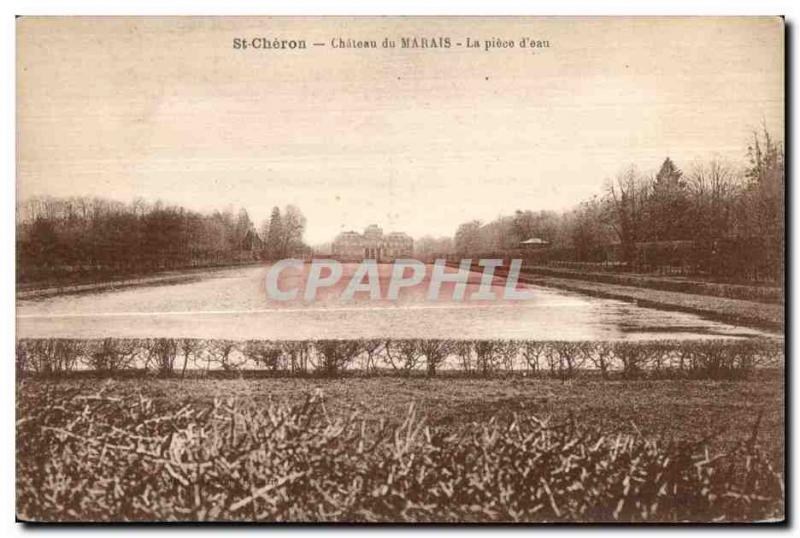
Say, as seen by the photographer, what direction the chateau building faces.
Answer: facing the viewer

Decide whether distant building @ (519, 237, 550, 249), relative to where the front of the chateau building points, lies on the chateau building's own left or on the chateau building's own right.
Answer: on the chateau building's own left
